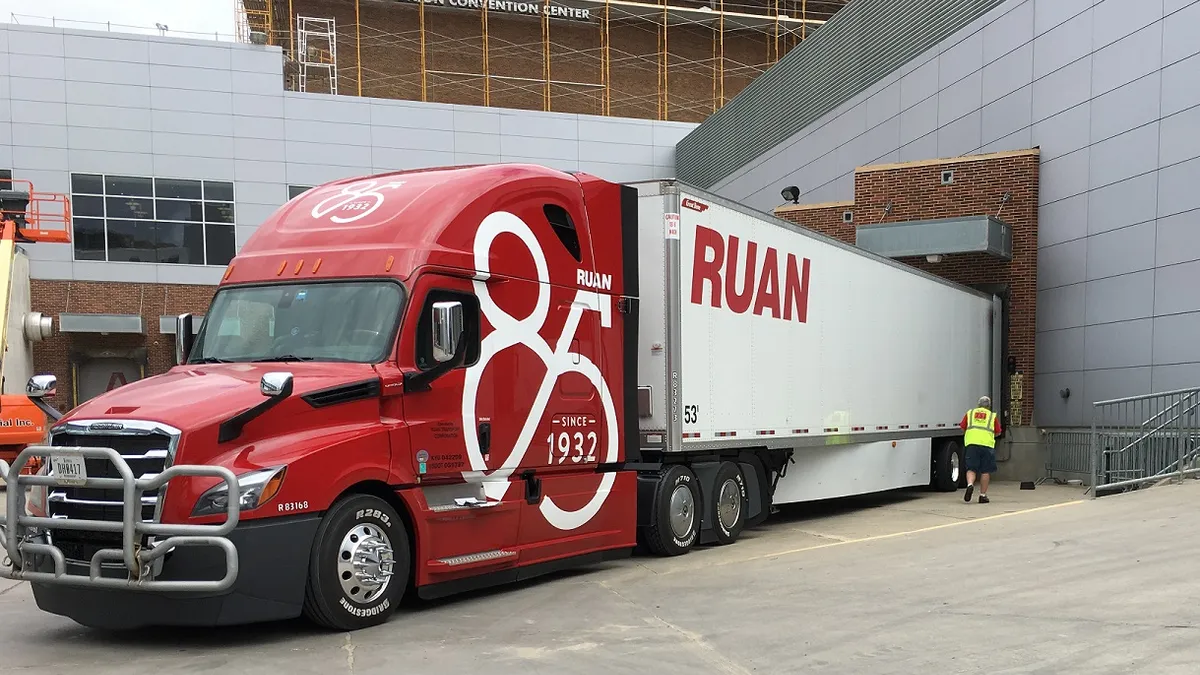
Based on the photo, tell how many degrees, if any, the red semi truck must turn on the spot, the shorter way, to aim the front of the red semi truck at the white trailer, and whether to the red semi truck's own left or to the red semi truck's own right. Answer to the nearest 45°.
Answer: approximately 180°

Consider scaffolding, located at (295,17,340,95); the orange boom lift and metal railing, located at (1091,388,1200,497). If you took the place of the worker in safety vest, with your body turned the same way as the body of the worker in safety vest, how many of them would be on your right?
1

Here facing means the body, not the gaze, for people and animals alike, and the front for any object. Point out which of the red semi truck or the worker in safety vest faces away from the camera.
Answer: the worker in safety vest

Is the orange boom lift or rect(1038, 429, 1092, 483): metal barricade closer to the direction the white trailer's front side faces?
the orange boom lift

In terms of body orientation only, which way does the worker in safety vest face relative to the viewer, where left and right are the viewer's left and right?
facing away from the viewer

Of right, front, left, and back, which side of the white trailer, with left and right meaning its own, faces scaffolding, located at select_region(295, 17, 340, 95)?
right

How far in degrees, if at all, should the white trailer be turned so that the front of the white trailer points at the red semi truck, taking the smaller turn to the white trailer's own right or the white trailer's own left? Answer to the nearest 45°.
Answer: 0° — it already faces it

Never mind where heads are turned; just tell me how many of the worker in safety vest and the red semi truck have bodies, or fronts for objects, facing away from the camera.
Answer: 1

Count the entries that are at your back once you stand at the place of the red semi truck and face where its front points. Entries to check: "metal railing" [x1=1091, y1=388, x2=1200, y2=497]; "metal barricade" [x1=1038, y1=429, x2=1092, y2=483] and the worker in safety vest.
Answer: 3

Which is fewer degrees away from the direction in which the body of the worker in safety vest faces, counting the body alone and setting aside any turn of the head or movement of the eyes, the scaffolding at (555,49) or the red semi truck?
the scaffolding

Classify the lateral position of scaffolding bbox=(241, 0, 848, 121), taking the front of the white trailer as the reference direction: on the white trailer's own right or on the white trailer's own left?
on the white trailer's own right

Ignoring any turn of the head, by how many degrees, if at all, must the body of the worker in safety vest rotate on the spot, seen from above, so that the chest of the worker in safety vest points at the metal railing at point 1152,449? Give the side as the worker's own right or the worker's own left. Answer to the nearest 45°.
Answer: approximately 90° to the worker's own right
